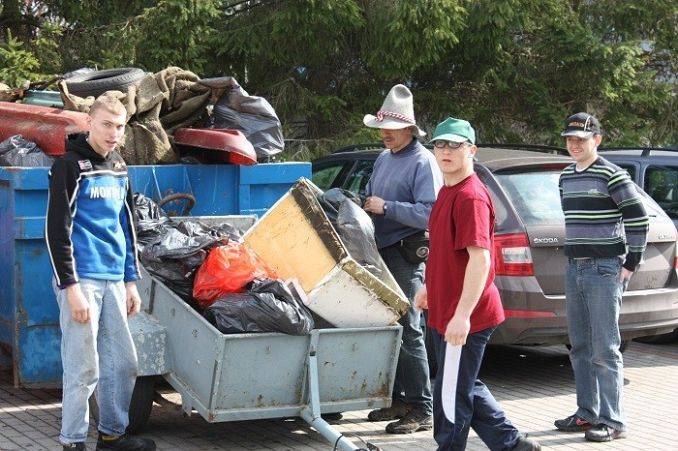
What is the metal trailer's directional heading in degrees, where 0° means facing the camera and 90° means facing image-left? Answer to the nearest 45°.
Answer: approximately 315°

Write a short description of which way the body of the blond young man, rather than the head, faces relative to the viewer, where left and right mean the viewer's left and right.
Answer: facing the viewer and to the right of the viewer

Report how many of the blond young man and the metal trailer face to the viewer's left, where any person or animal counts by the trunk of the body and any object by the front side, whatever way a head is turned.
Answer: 0

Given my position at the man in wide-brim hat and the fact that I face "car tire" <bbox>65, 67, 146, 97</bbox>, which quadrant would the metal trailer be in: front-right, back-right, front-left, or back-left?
front-left

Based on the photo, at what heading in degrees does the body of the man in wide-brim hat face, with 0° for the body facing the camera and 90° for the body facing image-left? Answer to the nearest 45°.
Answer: approximately 45°

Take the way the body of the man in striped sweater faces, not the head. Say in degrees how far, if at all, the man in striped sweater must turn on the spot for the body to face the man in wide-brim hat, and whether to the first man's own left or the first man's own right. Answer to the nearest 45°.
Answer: approximately 45° to the first man's own right

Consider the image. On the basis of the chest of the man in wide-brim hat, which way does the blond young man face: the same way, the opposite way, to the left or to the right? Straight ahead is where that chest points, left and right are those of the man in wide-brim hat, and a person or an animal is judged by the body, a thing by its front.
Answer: to the left

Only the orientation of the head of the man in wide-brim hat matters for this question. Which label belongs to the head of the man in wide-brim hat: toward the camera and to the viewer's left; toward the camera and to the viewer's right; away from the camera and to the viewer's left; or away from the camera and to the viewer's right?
toward the camera and to the viewer's left

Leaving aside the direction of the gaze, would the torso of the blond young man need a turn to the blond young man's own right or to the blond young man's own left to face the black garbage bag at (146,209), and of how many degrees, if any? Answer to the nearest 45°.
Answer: approximately 135° to the blond young man's own left

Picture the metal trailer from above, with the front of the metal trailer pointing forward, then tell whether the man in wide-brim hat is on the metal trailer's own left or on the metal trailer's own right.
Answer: on the metal trailer's own left

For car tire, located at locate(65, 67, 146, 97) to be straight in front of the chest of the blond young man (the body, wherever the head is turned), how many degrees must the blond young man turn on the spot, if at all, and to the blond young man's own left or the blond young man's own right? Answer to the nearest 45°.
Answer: approximately 135° to the blond young man's own left

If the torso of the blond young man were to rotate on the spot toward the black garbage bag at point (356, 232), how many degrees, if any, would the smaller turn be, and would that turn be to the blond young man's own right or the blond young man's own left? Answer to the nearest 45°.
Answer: approximately 45° to the blond young man's own left

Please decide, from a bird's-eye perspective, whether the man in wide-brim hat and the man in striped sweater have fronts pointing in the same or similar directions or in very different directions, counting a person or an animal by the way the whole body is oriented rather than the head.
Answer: same or similar directions

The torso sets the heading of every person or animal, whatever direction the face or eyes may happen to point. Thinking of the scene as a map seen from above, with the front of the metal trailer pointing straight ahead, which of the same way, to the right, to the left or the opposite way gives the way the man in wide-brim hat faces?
to the right

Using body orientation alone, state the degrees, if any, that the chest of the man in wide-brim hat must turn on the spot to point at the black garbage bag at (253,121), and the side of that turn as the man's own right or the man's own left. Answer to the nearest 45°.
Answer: approximately 90° to the man's own right

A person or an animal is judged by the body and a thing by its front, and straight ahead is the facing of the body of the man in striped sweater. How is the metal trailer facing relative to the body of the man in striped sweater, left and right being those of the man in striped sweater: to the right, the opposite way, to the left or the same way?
to the left

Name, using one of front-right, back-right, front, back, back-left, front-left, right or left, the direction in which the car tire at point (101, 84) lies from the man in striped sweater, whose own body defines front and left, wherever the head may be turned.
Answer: front-right

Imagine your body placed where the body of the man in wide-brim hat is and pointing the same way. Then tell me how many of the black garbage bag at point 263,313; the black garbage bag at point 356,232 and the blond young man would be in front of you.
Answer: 3

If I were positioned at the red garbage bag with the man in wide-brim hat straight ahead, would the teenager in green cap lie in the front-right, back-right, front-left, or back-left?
front-right

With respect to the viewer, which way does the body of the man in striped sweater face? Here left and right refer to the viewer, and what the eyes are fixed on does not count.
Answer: facing the viewer and to the left of the viewer
